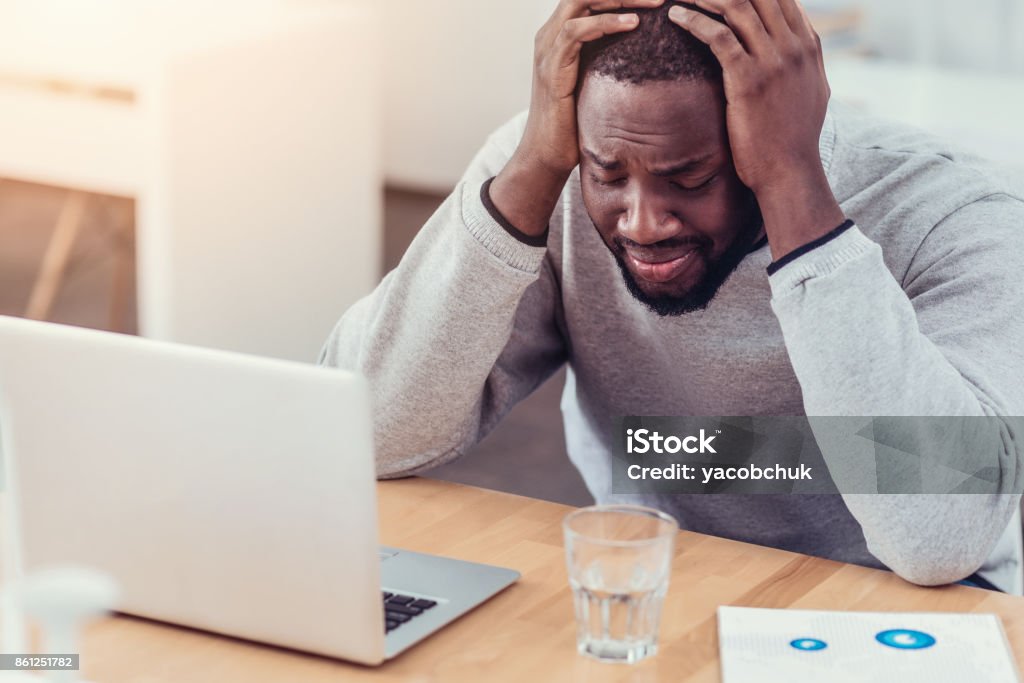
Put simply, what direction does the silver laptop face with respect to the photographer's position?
facing away from the viewer and to the right of the viewer

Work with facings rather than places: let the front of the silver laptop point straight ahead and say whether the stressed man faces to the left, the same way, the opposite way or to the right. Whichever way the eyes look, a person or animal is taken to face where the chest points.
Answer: the opposite way

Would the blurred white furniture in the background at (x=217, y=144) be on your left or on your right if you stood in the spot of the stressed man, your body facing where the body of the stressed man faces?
on your right

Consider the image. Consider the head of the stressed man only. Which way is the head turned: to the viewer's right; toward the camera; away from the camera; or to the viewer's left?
toward the camera

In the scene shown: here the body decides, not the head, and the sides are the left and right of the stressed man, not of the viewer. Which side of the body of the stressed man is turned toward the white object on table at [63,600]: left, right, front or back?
front

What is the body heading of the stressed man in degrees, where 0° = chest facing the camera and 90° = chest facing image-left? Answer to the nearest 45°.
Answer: approximately 45°

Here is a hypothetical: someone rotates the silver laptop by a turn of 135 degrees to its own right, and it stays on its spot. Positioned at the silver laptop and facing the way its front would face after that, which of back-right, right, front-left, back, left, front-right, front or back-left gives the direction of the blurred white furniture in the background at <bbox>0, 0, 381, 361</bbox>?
back
